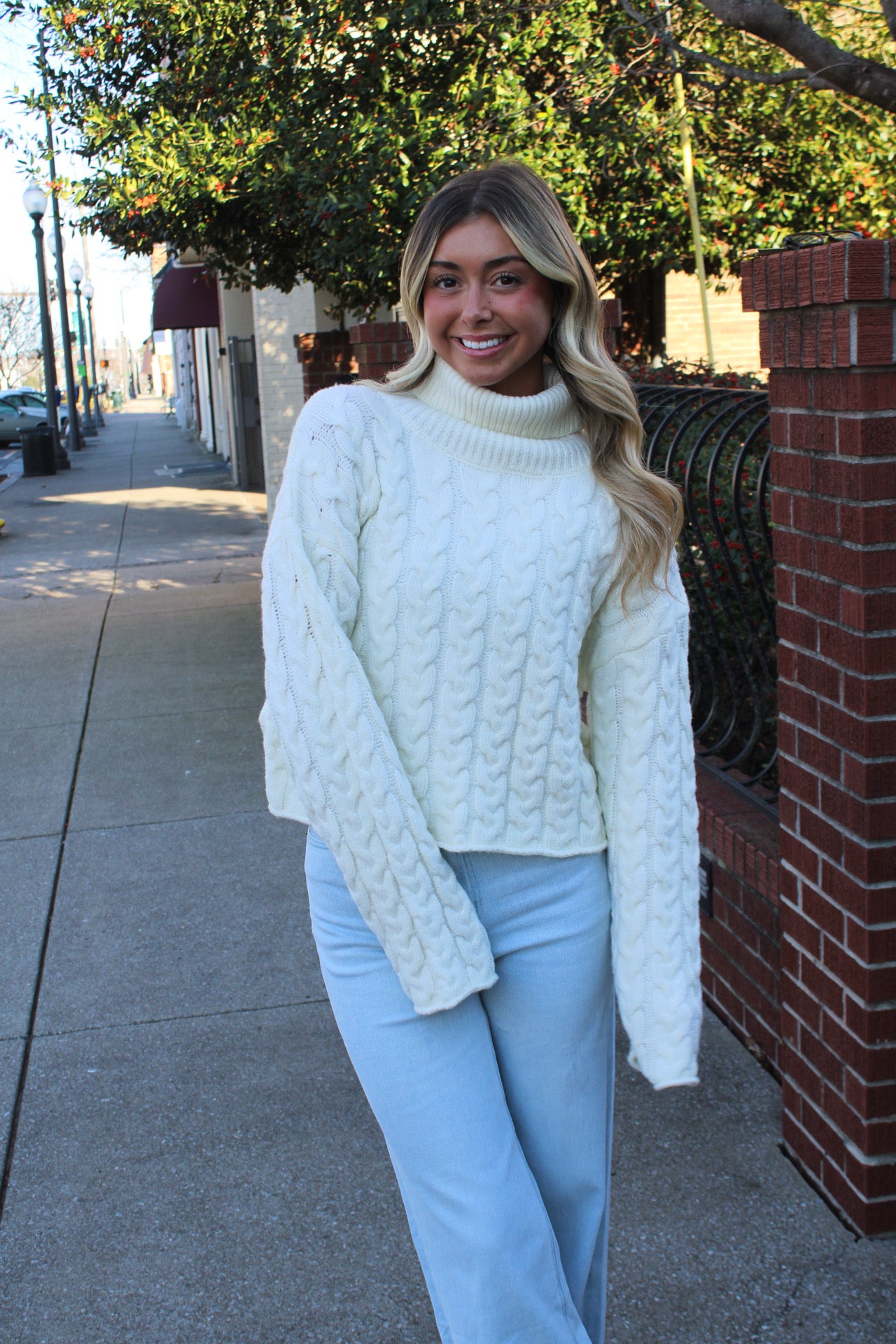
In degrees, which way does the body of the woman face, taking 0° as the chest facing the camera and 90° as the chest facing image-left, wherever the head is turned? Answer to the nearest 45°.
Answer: approximately 0°

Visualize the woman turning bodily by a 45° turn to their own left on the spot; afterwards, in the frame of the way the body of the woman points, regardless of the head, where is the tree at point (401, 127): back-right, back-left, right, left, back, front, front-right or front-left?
back-left

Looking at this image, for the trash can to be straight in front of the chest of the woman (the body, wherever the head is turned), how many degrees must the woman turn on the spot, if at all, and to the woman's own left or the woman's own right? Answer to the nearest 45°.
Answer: approximately 180°

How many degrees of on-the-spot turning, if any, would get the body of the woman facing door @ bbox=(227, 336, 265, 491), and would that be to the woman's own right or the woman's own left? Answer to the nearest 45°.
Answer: approximately 180°

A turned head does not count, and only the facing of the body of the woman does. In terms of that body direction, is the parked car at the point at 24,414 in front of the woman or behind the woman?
behind

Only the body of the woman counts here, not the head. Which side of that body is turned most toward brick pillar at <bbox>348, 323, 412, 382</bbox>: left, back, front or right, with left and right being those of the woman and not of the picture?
back

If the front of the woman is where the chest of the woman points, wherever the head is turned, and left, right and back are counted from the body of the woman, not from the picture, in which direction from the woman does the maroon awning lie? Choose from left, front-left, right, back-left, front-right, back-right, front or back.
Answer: back

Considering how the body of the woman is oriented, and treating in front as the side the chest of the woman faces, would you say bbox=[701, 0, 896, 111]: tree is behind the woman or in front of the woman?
behind
